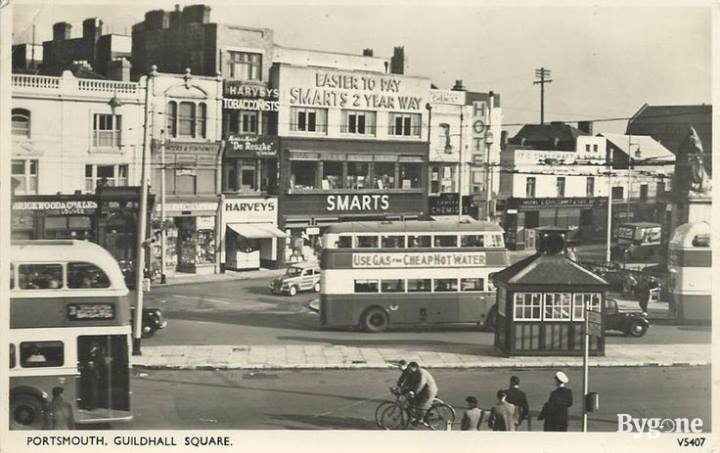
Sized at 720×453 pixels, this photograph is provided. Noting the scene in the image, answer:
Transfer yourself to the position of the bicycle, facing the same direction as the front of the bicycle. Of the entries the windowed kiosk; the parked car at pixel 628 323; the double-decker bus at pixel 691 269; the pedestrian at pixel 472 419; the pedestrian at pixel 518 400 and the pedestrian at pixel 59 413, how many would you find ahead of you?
1

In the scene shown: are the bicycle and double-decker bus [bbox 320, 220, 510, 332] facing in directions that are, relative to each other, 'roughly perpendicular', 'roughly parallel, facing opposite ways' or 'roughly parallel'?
roughly parallel, facing opposite ways

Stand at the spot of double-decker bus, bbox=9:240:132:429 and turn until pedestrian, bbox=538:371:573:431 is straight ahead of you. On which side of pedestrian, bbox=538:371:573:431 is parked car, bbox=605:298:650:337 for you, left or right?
left

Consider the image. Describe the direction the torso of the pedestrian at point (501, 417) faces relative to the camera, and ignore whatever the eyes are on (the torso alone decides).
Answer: away from the camera

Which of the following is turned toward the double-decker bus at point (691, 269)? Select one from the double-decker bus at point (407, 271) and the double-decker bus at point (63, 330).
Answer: the double-decker bus at point (407, 271)

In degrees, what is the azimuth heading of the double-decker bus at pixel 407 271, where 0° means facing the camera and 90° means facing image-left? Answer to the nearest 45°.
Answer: approximately 270°

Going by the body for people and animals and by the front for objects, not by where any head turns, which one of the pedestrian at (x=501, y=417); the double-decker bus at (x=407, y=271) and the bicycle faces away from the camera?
the pedestrian

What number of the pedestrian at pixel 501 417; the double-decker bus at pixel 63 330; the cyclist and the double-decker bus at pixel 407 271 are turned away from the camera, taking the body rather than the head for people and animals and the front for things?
1

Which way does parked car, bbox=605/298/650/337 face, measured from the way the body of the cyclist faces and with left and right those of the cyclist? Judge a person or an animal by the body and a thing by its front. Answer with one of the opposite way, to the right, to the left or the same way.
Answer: the opposite way
